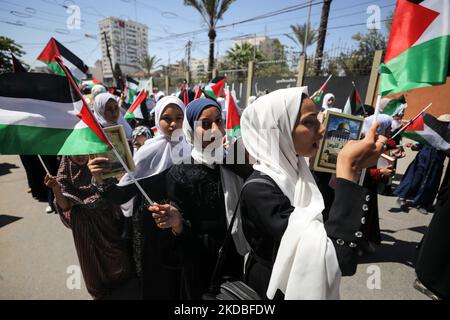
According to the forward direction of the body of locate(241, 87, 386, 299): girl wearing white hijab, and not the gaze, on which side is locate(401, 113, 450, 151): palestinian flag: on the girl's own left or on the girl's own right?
on the girl's own left

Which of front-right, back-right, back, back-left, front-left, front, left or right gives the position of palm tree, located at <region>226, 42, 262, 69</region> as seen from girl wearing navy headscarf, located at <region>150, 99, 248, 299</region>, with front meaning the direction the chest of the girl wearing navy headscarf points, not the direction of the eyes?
back

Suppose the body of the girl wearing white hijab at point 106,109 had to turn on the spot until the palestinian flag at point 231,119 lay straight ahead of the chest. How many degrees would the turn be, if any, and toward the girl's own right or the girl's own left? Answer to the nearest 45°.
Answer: approximately 45° to the girl's own left

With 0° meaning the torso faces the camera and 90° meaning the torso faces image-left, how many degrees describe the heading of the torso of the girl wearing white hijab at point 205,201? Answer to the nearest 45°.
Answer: approximately 0°

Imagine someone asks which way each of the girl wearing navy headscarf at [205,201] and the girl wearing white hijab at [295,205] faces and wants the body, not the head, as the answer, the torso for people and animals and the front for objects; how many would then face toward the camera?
1
